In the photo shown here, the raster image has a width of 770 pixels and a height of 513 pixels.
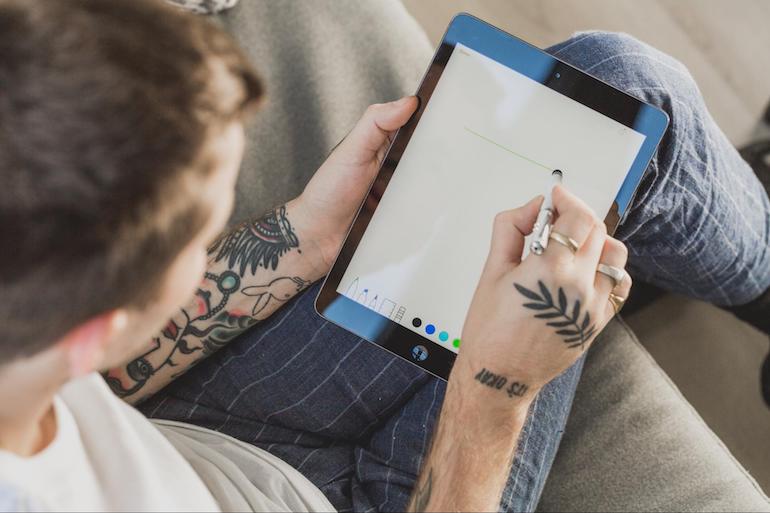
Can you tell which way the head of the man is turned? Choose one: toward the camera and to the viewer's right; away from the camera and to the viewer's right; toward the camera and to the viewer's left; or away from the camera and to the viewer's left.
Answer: away from the camera and to the viewer's right

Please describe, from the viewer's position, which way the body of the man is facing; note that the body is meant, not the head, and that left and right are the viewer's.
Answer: facing away from the viewer and to the right of the viewer
